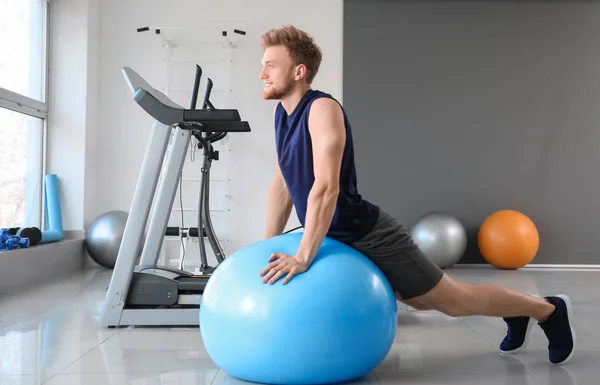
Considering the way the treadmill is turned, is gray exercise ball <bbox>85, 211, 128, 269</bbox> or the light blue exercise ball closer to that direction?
the gray exercise ball

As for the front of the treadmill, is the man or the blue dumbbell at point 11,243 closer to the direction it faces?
the blue dumbbell

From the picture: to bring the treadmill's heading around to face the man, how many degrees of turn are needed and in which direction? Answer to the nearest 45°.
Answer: approximately 135° to its left

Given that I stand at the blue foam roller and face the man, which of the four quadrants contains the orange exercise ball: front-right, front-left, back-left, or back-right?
front-left

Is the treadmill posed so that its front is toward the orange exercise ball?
no

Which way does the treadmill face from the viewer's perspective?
to the viewer's left

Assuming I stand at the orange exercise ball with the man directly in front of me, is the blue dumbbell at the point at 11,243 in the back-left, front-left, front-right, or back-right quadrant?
front-right

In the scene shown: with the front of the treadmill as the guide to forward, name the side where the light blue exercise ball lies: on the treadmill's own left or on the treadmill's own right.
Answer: on the treadmill's own left

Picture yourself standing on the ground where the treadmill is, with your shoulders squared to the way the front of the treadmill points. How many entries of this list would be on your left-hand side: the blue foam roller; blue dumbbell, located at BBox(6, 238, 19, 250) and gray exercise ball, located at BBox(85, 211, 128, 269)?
0

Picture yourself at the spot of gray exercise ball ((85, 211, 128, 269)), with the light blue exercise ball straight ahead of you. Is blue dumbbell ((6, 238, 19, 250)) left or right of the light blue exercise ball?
right

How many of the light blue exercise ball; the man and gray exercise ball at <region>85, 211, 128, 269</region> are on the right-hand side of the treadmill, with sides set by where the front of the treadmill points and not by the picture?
1
